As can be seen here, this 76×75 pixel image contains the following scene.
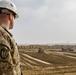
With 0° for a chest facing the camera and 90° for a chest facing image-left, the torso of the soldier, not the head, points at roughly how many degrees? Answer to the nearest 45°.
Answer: approximately 225°

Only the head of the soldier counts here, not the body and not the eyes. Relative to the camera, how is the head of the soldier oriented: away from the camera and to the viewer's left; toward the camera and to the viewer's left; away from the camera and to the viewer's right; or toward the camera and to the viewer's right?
away from the camera and to the viewer's right
